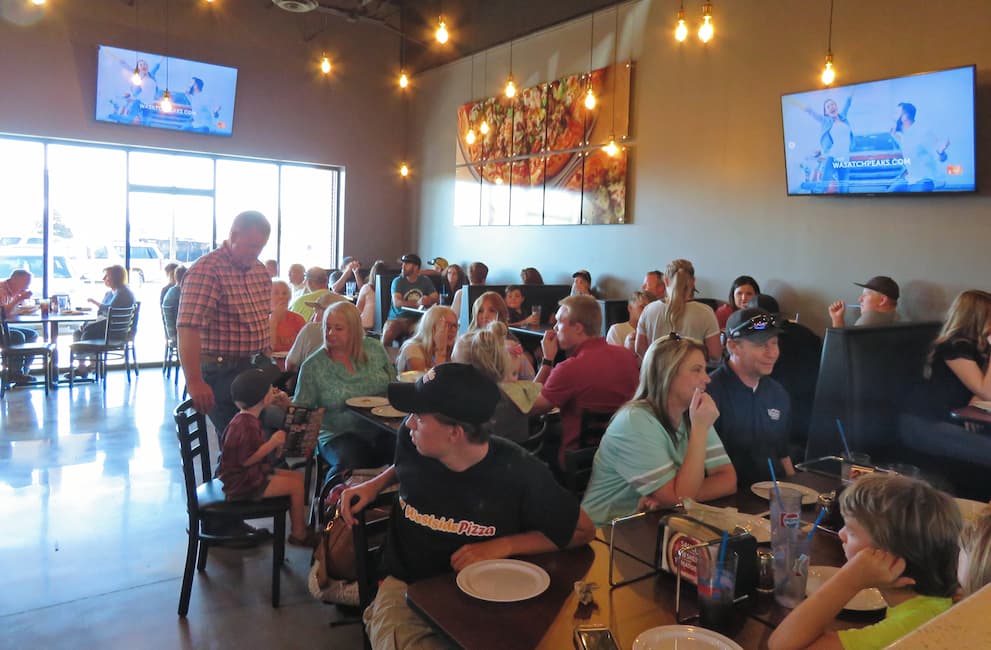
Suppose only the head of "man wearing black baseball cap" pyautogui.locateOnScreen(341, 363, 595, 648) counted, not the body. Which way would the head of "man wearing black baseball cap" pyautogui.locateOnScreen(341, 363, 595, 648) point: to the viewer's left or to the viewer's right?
to the viewer's left

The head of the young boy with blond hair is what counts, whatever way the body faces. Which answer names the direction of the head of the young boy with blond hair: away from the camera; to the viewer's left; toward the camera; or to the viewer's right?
to the viewer's left

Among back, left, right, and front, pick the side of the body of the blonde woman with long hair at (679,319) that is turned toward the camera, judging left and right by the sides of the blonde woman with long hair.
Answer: back

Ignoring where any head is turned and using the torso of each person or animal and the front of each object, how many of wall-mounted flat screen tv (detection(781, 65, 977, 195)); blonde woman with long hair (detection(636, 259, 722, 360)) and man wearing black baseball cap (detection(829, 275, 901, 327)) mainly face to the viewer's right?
0

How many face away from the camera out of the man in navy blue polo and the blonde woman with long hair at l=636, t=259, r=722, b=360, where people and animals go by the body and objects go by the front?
1

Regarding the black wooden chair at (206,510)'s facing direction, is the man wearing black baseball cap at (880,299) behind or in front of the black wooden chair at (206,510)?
in front

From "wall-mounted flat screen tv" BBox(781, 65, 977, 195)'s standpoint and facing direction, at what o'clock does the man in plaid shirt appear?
The man in plaid shirt is roughly at 12 o'clock from the wall-mounted flat screen tv.

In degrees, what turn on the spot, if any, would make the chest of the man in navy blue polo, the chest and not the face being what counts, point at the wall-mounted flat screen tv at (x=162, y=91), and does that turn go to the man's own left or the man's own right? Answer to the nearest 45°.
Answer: approximately 180°

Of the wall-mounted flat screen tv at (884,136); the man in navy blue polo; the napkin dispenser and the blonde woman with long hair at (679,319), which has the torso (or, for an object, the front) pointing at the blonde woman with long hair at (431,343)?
the wall-mounted flat screen tv

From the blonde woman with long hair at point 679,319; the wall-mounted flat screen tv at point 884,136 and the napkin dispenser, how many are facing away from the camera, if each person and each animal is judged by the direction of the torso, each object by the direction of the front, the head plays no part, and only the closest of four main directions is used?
1

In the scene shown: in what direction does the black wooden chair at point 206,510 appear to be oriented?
to the viewer's right

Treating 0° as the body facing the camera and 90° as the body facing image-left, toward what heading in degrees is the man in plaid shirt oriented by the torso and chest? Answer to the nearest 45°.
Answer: approximately 315°
